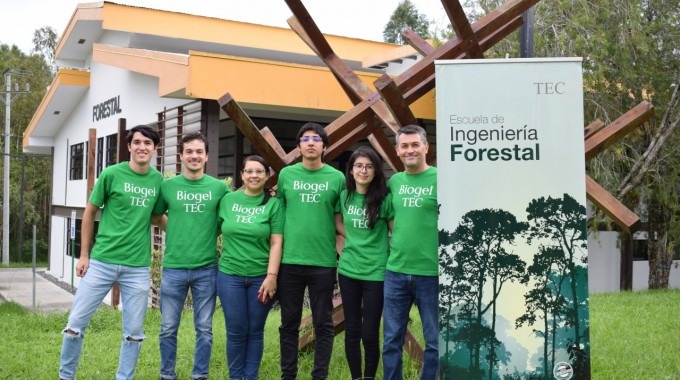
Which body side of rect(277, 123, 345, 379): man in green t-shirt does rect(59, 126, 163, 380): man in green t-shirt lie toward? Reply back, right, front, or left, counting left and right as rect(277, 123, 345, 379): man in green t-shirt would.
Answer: right

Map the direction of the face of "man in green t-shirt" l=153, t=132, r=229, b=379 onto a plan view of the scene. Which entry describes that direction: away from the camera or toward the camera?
toward the camera

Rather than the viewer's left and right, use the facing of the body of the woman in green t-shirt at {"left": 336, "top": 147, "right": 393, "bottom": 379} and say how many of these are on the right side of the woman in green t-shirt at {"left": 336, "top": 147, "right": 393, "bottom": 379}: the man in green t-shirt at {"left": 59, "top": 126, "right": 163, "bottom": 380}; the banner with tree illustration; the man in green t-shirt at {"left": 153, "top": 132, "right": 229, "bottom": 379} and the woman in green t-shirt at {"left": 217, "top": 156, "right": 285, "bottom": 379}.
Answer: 3

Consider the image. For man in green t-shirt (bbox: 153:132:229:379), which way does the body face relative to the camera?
toward the camera

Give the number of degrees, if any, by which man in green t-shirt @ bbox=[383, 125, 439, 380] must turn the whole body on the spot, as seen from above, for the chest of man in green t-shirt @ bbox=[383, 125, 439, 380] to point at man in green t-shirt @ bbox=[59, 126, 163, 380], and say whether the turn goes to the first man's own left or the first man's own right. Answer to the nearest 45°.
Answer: approximately 90° to the first man's own right

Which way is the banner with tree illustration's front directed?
toward the camera

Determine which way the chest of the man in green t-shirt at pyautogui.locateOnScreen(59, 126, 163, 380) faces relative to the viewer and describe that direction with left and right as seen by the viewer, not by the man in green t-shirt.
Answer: facing the viewer

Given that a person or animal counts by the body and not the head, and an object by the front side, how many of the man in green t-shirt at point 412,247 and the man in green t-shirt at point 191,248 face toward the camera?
2

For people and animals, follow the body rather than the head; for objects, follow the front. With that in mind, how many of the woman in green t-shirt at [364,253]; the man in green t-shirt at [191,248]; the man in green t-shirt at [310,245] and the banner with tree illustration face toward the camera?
4

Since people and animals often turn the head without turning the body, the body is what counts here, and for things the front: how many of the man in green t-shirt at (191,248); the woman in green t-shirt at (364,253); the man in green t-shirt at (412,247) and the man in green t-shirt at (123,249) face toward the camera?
4

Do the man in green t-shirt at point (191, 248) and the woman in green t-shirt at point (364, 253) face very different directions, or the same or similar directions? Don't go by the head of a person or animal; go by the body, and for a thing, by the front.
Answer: same or similar directions

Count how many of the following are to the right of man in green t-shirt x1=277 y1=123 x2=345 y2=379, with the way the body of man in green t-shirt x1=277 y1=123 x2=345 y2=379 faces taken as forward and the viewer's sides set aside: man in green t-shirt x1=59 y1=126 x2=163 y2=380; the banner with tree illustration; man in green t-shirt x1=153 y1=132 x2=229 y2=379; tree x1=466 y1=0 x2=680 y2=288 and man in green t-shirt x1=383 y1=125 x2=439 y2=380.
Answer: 2

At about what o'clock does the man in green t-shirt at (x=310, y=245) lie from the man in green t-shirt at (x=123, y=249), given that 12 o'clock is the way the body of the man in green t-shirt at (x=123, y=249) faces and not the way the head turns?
the man in green t-shirt at (x=310, y=245) is roughly at 10 o'clock from the man in green t-shirt at (x=123, y=249).

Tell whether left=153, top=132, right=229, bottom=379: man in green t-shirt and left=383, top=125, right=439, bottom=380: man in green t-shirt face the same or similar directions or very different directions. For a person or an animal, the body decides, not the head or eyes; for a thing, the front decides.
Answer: same or similar directions
